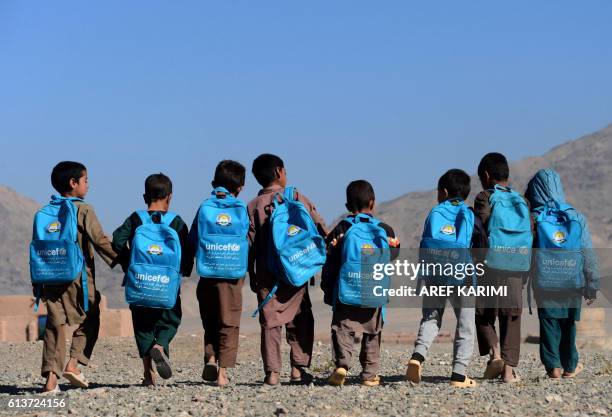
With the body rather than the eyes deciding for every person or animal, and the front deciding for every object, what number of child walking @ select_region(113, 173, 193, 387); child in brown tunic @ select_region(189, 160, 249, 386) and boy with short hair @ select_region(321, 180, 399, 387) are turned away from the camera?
3

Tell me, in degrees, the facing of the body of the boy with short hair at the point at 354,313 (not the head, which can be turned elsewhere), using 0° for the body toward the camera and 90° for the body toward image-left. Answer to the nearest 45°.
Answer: approximately 180°

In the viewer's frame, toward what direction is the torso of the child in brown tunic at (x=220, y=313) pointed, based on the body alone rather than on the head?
away from the camera

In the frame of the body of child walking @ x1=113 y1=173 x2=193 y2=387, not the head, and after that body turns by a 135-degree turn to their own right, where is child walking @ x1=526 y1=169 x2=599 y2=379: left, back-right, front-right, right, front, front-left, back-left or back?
front-left

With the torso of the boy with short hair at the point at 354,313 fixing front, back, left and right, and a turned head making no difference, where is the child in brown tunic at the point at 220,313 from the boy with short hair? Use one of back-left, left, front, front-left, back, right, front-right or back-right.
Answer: left

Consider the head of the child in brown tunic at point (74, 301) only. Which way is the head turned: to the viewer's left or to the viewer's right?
to the viewer's right

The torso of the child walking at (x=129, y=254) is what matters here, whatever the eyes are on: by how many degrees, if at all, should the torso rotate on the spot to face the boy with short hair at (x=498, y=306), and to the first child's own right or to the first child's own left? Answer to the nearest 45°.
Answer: approximately 90° to the first child's own right

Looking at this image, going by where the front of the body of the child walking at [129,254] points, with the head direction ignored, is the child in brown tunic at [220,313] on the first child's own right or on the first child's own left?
on the first child's own right

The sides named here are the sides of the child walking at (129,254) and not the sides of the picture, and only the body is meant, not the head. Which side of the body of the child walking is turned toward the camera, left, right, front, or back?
back

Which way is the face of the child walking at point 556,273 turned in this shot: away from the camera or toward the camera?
away from the camera
